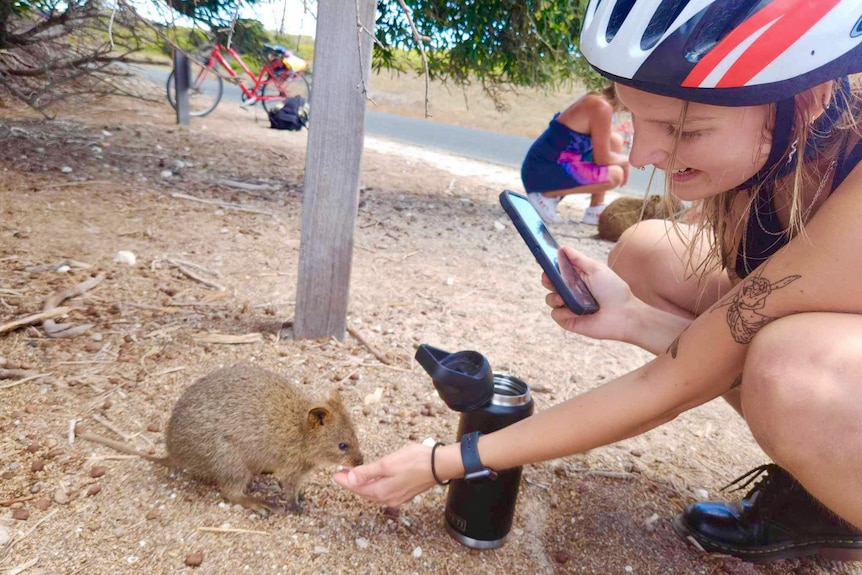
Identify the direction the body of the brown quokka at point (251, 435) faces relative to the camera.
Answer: to the viewer's right

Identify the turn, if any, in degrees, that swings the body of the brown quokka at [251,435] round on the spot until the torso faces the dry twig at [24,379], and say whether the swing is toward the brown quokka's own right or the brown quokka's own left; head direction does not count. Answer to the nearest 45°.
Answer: approximately 135° to the brown quokka's own left

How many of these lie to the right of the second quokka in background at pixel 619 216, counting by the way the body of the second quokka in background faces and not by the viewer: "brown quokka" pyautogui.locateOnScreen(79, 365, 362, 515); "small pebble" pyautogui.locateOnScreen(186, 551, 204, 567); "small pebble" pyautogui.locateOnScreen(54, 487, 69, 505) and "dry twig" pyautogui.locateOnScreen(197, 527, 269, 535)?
4

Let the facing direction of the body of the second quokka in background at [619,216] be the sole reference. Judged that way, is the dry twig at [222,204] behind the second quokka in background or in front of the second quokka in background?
behind

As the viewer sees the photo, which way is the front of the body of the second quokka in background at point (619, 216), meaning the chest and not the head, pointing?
to the viewer's right

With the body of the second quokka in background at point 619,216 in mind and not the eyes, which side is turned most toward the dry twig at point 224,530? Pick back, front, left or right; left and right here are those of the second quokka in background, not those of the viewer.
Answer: right

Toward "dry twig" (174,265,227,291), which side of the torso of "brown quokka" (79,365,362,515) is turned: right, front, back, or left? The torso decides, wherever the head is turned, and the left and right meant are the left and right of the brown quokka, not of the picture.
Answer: left
